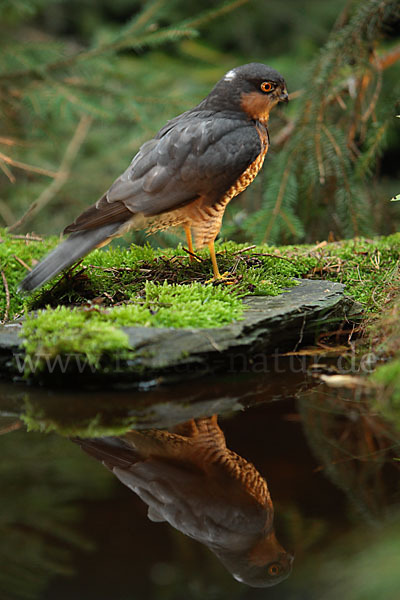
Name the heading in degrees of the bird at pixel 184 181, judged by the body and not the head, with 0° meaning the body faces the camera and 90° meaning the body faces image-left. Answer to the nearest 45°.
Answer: approximately 270°
